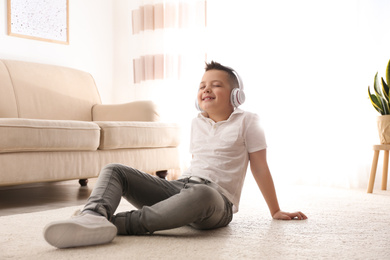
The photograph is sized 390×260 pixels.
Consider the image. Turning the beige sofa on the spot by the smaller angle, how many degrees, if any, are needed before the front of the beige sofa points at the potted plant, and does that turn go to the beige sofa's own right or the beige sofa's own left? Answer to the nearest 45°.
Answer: approximately 45° to the beige sofa's own left

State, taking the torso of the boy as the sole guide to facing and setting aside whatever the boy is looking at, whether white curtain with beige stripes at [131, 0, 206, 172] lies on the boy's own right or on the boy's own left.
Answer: on the boy's own right

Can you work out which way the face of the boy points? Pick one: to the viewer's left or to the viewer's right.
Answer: to the viewer's left

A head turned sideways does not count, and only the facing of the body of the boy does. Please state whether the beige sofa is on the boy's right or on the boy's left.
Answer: on the boy's right
